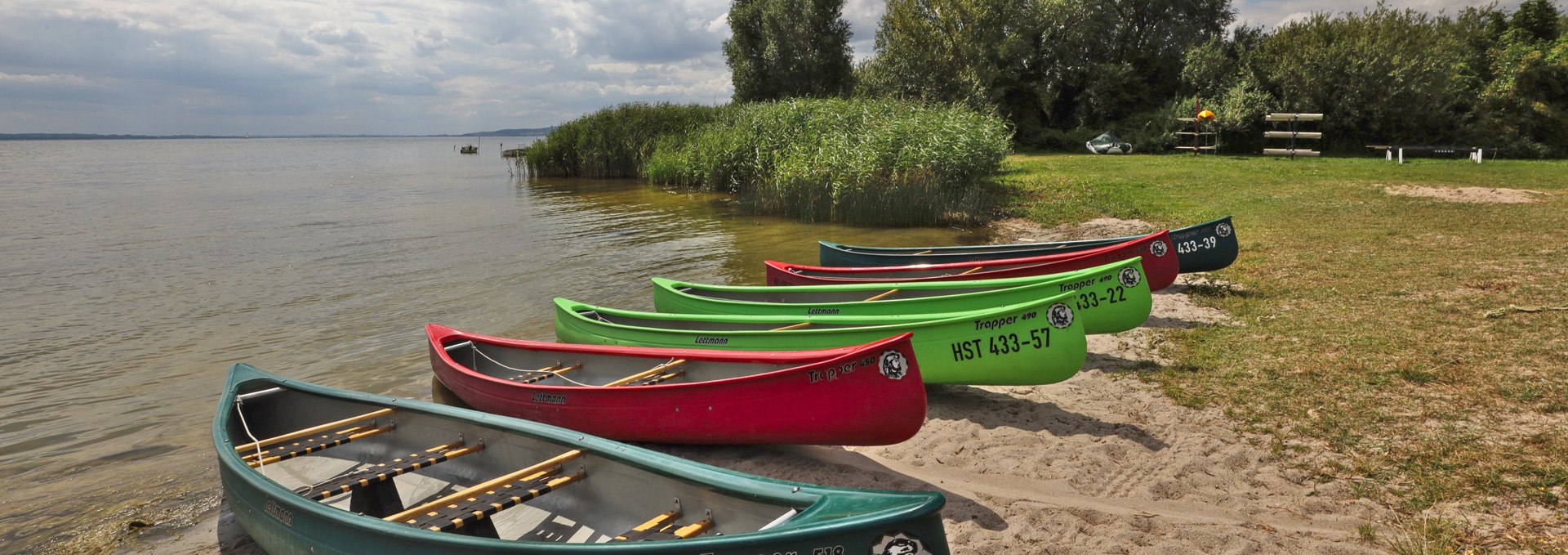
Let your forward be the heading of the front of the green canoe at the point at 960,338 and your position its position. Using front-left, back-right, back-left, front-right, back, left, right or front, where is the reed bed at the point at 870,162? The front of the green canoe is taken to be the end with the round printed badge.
back-left

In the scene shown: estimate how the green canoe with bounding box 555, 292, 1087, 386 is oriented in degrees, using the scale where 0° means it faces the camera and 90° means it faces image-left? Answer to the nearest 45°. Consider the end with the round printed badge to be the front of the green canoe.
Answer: approximately 315°

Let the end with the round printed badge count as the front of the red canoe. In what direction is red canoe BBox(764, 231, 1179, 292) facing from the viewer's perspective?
to the viewer's right

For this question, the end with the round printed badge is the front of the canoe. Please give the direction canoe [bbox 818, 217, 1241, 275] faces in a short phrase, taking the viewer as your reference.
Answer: facing to the right of the viewer

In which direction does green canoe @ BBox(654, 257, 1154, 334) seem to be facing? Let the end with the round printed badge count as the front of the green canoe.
to the viewer's right
